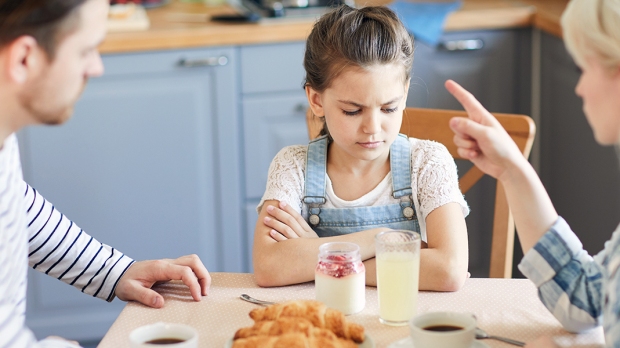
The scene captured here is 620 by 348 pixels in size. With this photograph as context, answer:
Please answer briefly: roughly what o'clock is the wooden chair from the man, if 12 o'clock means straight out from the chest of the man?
The wooden chair is roughly at 11 o'clock from the man.

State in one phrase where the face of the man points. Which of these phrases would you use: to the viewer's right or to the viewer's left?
to the viewer's right

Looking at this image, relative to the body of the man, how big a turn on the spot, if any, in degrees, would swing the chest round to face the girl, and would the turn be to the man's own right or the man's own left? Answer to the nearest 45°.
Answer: approximately 45° to the man's own left

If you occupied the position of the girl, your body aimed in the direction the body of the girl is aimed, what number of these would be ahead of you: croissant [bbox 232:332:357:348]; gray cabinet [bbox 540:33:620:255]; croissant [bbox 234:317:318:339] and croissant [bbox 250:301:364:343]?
3

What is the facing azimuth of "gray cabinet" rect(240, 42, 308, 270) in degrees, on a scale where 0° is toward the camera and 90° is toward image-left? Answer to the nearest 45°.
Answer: approximately 0°

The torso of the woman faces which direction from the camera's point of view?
to the viewer's left

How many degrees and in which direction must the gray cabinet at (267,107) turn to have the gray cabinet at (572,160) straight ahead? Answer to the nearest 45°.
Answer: approximately 90° to its left
